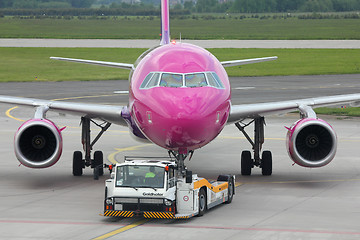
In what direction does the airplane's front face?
toward the camera
